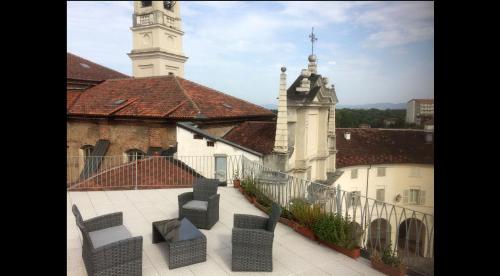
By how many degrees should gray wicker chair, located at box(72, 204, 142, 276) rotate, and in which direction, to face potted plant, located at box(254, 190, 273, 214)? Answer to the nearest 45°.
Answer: approximately 45° to its left

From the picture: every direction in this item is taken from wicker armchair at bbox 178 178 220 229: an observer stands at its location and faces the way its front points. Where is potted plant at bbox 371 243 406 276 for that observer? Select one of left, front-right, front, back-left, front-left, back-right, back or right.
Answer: left

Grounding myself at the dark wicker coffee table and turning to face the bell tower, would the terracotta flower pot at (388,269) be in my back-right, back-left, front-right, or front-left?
back-right

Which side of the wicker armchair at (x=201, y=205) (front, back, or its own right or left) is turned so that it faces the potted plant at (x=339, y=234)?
left

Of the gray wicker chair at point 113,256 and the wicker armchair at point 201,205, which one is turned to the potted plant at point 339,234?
the gray wicker chair

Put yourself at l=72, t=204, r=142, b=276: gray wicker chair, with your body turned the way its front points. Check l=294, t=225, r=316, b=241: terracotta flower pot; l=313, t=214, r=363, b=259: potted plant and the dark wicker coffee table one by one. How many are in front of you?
3

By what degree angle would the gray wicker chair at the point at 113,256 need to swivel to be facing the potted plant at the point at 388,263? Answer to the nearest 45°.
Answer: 0° — it already faces it

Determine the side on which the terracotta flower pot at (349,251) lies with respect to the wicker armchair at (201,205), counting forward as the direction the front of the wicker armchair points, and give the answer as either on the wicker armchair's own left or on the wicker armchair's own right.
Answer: on the wicker armchair's own left

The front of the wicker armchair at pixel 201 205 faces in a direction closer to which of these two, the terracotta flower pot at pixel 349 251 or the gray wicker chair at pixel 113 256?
the gray wicker chair

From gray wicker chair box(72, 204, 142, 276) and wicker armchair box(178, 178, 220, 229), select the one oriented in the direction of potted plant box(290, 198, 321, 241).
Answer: the gray wicker chair

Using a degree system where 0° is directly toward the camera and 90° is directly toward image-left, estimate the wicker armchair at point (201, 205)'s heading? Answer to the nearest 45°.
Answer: approximately 45°

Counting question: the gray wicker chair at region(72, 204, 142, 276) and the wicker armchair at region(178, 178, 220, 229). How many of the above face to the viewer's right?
1

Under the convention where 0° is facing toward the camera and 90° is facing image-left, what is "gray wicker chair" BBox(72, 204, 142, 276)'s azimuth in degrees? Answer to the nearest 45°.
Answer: approximately 270°

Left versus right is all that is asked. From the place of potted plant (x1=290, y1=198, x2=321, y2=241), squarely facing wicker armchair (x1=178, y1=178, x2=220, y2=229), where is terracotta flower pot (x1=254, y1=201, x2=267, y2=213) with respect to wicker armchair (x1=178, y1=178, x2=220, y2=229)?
right

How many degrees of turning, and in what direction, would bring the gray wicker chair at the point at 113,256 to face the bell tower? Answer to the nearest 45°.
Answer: approximately 90° to its left
